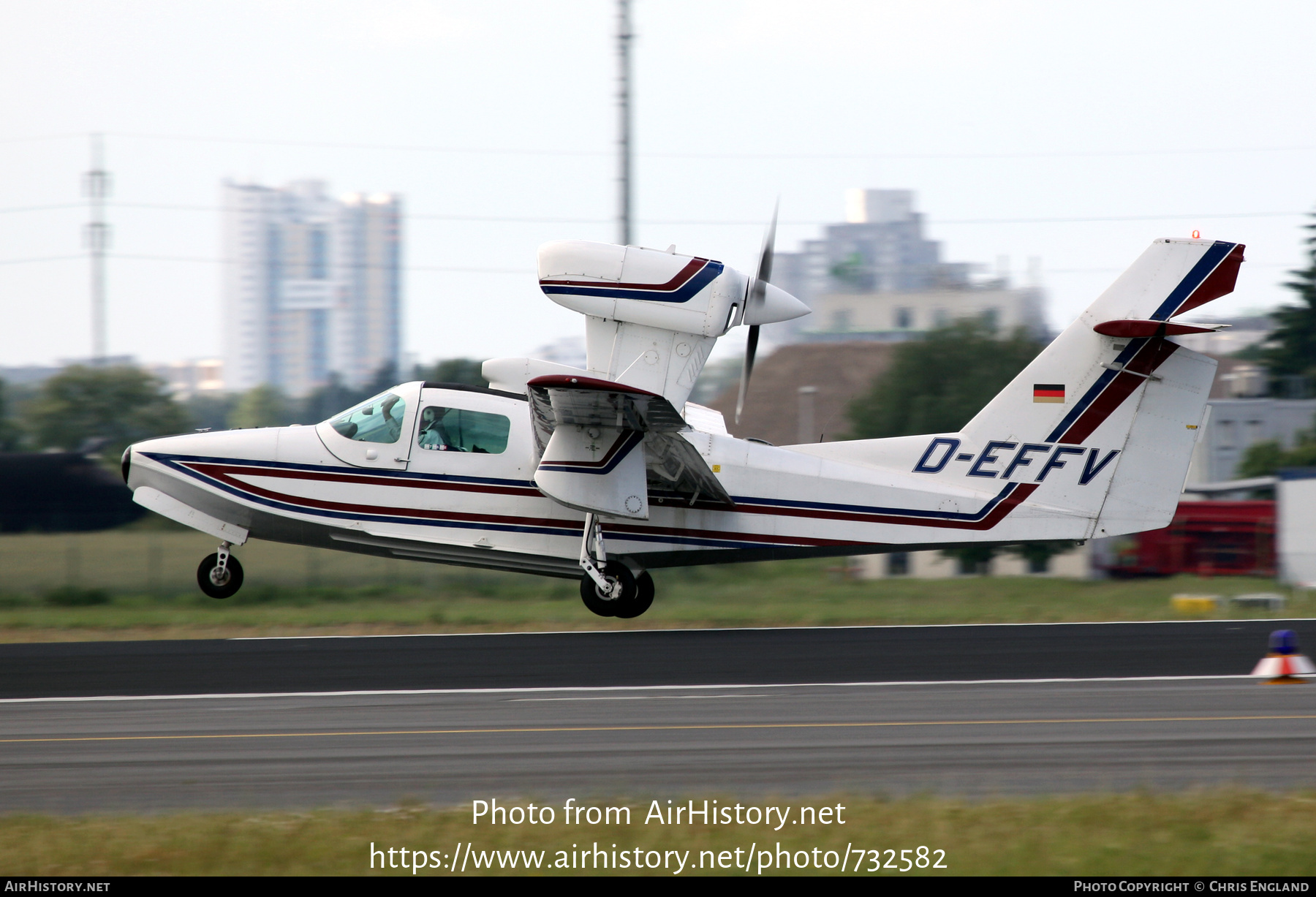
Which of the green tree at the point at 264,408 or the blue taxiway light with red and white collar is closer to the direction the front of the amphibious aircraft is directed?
the green tree

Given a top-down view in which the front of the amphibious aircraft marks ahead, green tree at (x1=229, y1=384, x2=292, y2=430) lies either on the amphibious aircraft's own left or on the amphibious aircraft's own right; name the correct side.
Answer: on the amphibious aircraft's own right

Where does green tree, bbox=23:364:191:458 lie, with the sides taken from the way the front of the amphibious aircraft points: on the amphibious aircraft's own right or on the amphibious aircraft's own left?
on the amphibious aircraft's own right

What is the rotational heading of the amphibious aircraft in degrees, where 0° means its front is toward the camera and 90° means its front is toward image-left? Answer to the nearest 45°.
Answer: approximately 90°
